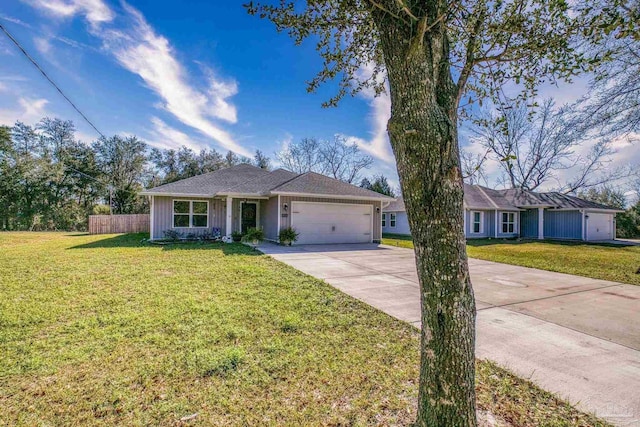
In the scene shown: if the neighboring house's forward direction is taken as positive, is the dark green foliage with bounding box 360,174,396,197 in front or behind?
behind

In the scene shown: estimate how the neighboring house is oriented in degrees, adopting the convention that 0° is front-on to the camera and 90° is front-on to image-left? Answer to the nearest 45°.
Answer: approximately 315°

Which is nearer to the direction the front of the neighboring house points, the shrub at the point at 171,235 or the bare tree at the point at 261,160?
the shrub

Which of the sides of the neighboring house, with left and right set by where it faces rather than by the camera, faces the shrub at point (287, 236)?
right

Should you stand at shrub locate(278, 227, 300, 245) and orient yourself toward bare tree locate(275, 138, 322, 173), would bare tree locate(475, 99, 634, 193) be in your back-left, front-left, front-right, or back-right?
front-right

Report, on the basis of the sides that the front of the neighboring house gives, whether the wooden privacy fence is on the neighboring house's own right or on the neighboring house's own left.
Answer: on the neighboring house's own right

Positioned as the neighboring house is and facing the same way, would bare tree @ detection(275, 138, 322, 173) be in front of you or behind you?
behind

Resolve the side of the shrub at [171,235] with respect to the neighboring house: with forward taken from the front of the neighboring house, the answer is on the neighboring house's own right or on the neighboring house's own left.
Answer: on the neighboring house's own right

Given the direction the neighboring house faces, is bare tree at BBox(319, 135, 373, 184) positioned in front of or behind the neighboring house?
behind
